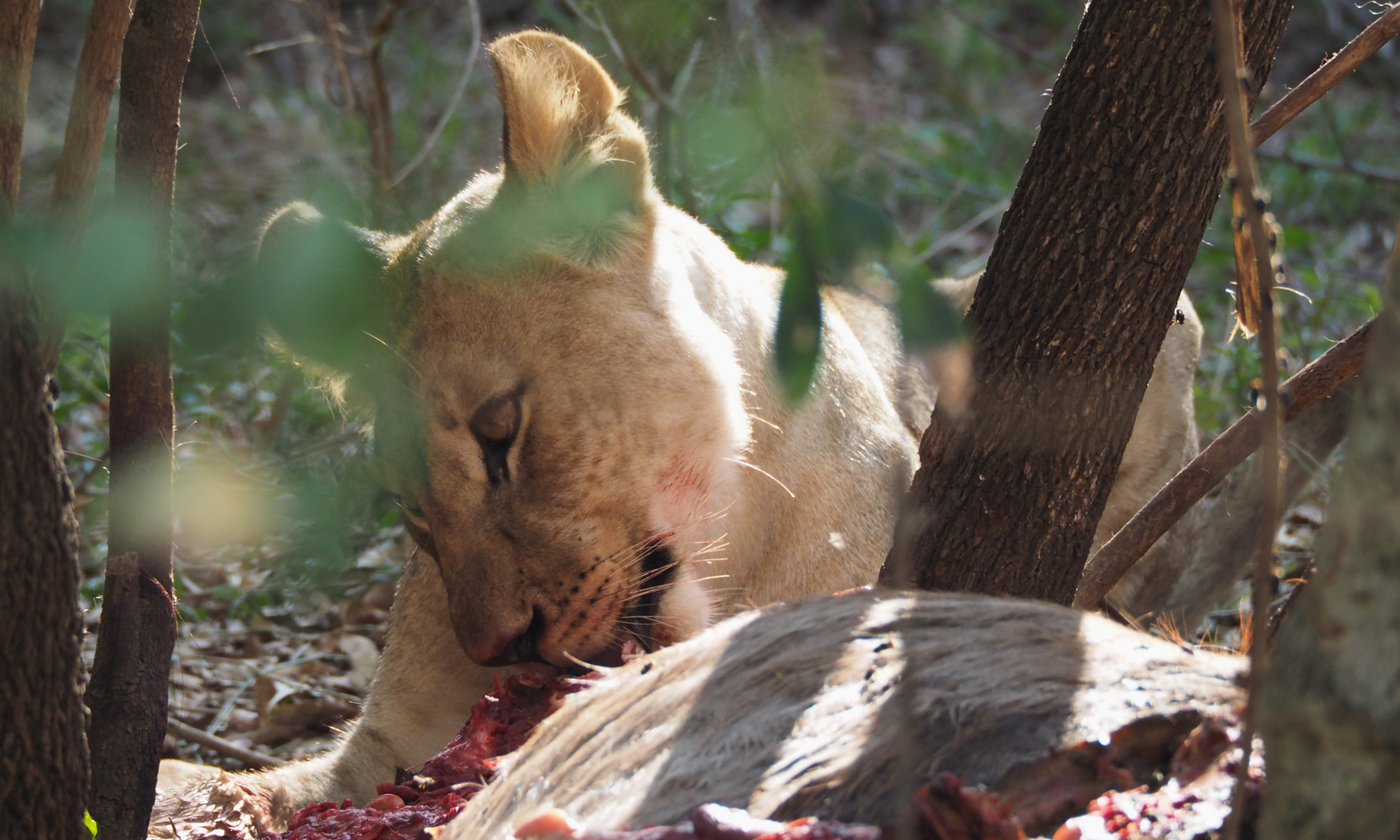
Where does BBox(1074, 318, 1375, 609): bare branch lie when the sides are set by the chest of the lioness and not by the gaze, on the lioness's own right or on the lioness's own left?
on the lioness's own left

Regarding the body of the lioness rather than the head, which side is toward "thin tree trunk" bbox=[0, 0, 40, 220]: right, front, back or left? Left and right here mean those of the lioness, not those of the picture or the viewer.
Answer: front

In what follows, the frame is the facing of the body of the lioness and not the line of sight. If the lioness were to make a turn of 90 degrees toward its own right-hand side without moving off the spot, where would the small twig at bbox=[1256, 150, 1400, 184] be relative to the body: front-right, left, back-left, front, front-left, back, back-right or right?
right

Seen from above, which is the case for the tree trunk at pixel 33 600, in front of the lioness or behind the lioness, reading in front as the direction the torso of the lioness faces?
in front

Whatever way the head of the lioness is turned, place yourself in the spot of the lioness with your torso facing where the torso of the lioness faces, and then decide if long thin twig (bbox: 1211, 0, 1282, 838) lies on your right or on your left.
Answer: on your left

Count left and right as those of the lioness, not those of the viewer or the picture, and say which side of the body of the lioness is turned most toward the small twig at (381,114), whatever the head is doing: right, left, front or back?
right

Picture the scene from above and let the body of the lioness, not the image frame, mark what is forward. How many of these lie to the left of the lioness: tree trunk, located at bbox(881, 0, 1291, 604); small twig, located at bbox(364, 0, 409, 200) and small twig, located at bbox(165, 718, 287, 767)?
1

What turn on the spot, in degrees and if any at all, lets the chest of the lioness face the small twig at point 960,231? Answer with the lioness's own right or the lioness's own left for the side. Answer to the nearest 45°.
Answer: approximately 135° to the lioness's own right

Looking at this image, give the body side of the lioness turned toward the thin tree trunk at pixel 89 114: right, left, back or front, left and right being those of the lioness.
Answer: front

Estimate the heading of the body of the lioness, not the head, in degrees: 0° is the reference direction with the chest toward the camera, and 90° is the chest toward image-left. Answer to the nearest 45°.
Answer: approximately 45°
